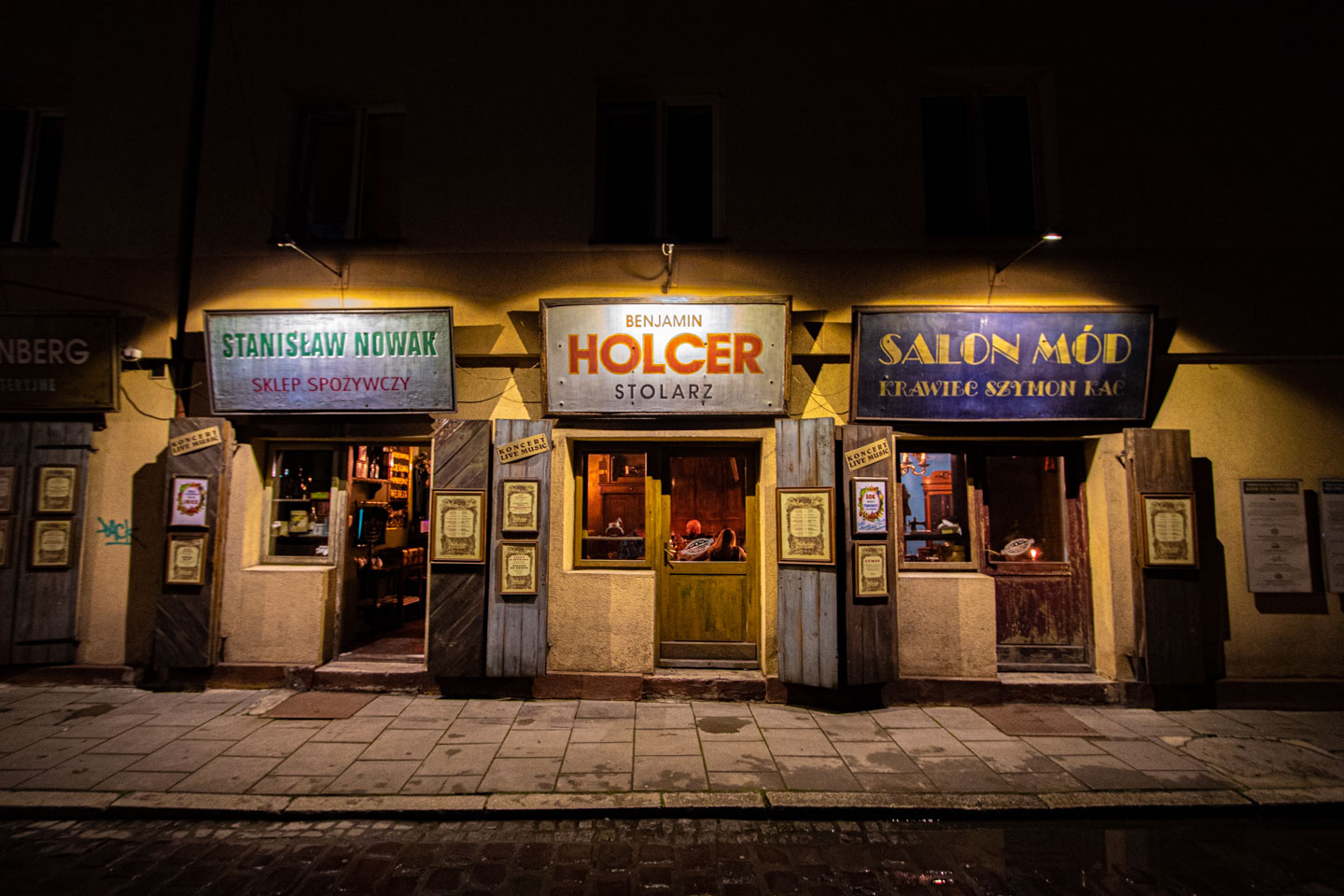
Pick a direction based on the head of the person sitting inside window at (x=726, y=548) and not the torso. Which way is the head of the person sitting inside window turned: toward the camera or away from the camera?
away from the camera

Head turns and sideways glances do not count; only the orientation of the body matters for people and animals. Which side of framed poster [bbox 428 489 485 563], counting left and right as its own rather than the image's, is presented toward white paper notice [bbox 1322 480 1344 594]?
left

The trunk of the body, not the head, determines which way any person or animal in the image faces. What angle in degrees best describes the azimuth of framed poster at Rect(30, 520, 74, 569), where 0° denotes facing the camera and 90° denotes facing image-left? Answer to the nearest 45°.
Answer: approximately 0°

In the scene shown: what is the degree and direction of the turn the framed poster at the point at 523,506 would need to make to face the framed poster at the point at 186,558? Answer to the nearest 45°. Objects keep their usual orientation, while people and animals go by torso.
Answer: approximately 90° to its right

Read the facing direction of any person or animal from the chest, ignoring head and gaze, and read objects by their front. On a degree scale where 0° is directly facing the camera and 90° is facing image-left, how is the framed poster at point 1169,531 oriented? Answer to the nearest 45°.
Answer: approximately 0°

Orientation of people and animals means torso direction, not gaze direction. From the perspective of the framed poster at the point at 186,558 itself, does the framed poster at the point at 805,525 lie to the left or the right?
on its left
